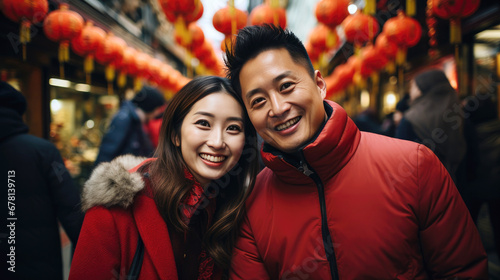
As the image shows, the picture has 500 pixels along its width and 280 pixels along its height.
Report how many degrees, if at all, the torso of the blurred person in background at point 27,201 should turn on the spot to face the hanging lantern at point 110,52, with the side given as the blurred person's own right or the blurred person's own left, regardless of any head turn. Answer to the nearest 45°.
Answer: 0° — they already face it

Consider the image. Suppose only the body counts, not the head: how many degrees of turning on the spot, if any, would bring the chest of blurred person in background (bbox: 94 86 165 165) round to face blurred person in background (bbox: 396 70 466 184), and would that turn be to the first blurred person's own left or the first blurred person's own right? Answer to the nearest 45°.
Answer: approximately 45° to the first blurred person's own right

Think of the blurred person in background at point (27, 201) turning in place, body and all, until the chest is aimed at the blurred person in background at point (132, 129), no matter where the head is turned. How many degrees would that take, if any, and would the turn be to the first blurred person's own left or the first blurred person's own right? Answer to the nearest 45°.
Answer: approximately 45° to the first blurred person's own right

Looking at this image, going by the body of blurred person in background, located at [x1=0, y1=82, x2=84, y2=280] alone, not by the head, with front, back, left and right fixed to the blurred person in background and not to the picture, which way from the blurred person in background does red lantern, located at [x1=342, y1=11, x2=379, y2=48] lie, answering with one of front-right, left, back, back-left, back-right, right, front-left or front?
right

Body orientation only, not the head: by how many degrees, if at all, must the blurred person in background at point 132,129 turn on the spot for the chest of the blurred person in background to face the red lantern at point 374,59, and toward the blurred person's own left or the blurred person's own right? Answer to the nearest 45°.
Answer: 0° — they already face it

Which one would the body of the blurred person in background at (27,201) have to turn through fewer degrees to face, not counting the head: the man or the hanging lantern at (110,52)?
the hanging lantern

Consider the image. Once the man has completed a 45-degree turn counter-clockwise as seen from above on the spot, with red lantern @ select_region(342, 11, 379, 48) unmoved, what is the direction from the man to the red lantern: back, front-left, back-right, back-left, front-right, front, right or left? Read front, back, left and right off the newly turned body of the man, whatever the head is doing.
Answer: back

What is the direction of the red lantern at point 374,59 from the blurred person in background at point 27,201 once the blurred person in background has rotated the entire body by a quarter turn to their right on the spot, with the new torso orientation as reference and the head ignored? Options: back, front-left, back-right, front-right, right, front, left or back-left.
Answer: front

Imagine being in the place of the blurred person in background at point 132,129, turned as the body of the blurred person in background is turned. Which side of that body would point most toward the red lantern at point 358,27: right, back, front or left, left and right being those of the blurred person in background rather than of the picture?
front

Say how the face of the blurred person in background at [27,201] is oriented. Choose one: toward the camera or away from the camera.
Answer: away from the camera

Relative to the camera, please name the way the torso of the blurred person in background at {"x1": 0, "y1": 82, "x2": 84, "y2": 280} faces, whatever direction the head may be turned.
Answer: away from the camera
